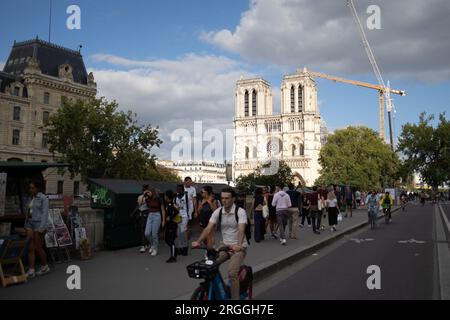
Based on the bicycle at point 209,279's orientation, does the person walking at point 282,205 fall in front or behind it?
behind

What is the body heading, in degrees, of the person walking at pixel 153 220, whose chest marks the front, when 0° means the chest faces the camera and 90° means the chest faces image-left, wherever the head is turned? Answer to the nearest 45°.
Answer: approximately 45°

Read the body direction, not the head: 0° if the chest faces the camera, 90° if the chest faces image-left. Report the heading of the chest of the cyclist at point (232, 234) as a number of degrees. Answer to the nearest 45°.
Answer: approximately 45°

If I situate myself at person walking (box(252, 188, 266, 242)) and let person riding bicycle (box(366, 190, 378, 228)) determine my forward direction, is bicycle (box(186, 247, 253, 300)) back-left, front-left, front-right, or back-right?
back-right

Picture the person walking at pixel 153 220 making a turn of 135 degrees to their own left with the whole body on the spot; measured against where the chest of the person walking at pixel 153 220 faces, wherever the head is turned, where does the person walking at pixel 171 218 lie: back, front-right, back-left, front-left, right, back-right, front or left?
front-right
